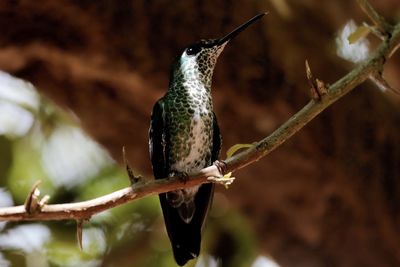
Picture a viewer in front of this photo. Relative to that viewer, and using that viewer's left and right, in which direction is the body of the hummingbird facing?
facing the viewer and to the right of the viewer
